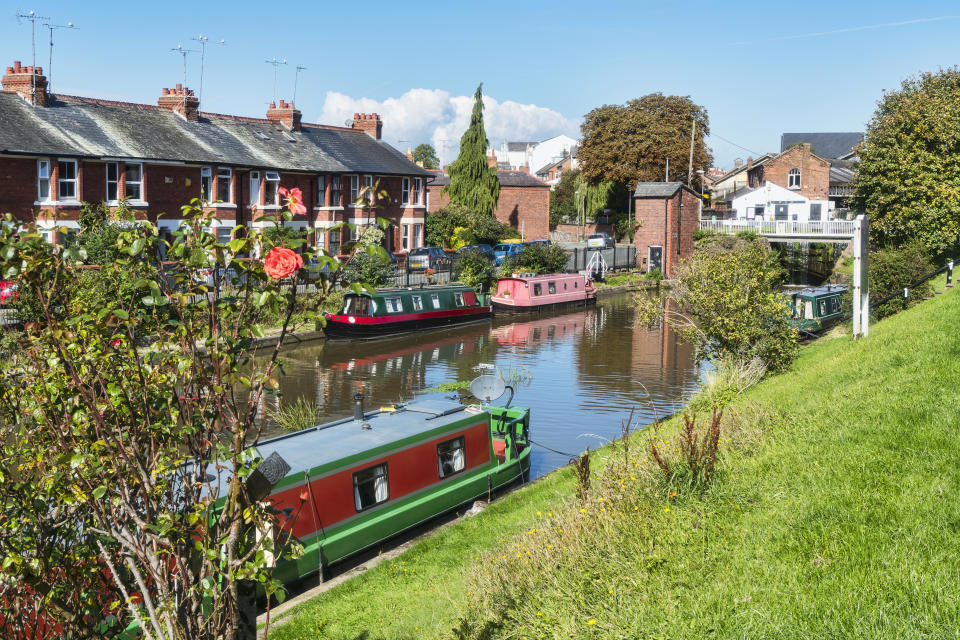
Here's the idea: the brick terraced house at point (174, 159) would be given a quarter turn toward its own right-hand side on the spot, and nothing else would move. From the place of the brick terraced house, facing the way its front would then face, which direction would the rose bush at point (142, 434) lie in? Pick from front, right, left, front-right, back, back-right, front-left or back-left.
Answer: front-left

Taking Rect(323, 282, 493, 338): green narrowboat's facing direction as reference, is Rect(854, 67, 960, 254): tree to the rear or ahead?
to the rear

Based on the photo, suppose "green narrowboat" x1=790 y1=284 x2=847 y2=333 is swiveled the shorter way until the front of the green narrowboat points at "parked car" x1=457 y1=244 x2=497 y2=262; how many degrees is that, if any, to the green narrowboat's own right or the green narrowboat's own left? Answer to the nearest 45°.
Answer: approximately 90° to the green narrowboat's own right

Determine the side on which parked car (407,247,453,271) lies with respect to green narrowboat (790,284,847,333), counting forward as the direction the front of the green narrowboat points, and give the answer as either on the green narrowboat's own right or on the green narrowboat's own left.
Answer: on the green narrowboat's own right

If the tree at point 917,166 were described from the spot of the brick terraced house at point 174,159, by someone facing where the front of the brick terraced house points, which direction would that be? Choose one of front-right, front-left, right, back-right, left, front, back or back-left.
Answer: front-left

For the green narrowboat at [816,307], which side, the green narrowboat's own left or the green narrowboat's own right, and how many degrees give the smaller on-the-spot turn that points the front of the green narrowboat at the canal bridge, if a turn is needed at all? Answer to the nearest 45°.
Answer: approximately 135° to the green narrowboat's own right

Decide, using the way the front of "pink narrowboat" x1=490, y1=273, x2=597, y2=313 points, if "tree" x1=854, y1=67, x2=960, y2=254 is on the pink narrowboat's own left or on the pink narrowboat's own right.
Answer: on the pink narrowboat's own left

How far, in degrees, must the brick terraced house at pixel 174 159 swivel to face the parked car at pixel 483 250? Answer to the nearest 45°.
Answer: approximately 90° to its left

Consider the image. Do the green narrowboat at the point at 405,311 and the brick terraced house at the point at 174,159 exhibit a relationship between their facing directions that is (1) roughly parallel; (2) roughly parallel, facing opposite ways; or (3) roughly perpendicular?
roughly perpendicular

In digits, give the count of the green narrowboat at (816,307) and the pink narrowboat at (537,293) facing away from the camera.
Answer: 0
